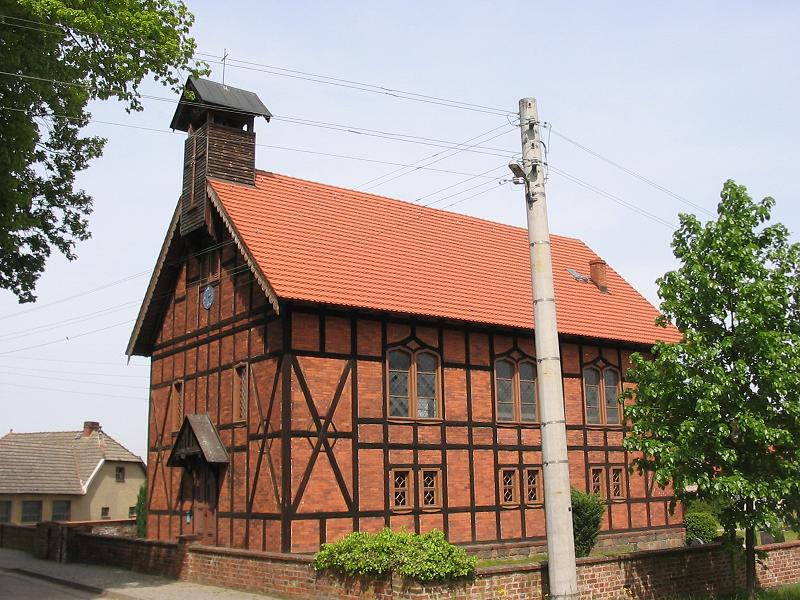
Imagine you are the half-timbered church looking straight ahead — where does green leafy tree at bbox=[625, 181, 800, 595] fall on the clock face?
The green leafy tree is roughly at 9 o'clock from the half-timbered church.

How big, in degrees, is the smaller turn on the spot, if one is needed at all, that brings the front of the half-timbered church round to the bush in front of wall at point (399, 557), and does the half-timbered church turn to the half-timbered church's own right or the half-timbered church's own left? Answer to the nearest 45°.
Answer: approximately 45° to the half-timbered church's own left

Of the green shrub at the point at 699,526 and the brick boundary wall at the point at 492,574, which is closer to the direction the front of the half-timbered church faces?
the brick boundary wall

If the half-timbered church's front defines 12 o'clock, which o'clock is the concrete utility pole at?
The concrete utility pole is roughly at 10 o'clock from the half-timbered church.

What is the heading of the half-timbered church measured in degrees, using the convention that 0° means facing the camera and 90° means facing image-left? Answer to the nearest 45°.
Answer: approximately 45°

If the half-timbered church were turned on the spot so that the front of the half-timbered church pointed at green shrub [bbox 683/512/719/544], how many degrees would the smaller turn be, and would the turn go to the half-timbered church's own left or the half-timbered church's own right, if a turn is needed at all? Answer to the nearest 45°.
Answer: approximately 180°

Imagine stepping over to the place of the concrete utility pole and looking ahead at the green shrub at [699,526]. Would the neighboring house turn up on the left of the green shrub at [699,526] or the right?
left

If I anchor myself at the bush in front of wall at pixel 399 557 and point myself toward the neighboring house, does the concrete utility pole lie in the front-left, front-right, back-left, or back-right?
back-right
